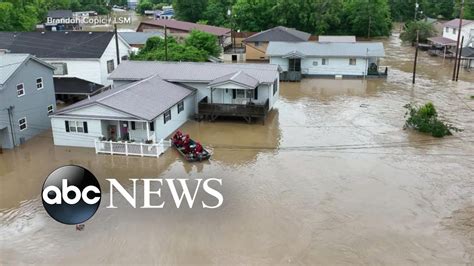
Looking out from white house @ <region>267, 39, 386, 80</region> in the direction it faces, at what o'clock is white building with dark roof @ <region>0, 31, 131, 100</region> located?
The white building with dark roof is roughly at 2 o'clock from the white house.

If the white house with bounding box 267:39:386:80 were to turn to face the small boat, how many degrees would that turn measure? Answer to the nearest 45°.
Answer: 0° — it already faces it

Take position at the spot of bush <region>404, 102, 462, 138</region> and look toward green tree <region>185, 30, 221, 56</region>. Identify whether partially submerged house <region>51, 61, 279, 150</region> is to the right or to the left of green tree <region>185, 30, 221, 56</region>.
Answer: left

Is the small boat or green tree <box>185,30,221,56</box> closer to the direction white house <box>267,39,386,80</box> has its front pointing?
the small boat

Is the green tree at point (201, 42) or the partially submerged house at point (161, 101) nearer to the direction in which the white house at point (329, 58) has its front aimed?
the partially submerged house

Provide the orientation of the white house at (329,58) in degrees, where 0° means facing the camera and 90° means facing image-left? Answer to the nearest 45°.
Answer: approximately 0°

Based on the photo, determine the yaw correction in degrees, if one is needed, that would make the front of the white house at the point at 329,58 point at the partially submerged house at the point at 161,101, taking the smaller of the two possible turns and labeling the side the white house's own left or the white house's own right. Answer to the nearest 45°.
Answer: approximately 45° to the white house's own right

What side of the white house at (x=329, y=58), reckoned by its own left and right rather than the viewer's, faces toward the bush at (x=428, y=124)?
front

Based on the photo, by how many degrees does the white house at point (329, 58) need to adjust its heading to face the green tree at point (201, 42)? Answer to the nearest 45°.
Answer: approximately 90° to its right

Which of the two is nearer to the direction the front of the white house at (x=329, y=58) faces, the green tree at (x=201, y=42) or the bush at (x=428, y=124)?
the bush

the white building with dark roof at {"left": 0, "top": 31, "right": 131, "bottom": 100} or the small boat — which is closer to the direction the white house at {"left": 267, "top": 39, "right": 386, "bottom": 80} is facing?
the small boat
